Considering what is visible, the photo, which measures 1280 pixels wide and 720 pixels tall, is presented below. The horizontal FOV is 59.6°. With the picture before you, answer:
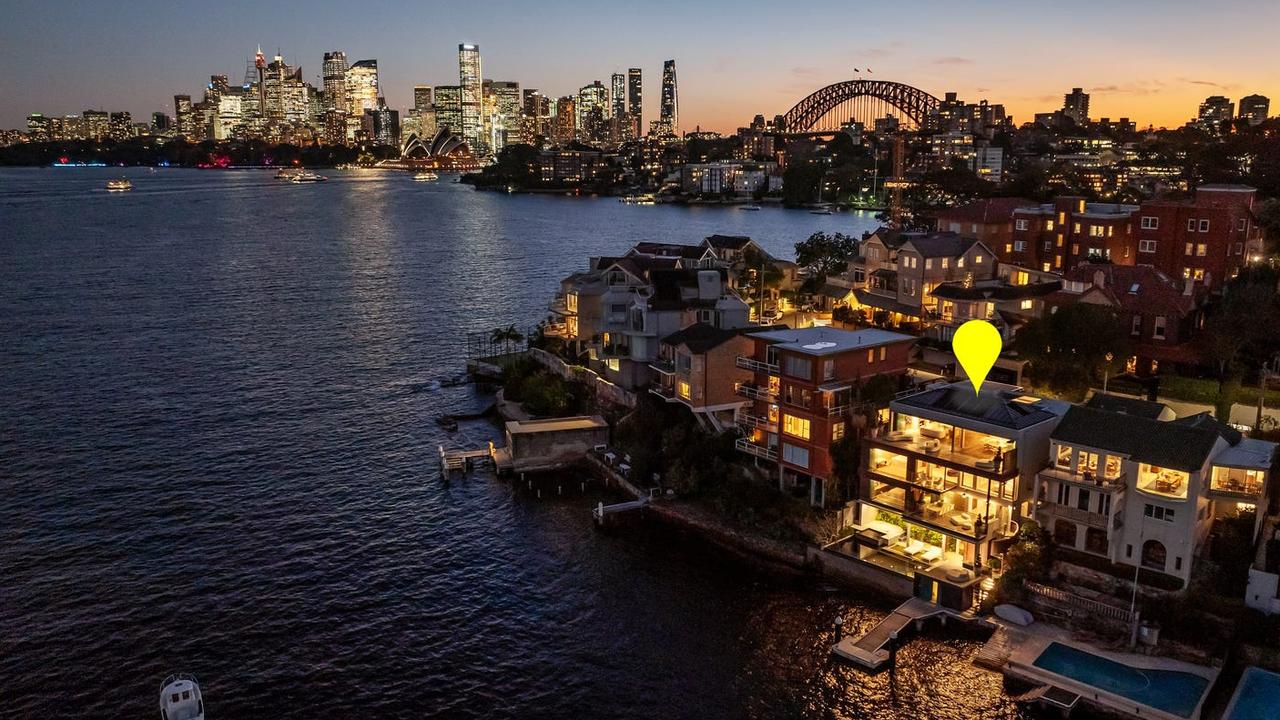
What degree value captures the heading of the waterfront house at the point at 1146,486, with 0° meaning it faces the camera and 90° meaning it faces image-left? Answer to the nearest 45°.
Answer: approximately 45°

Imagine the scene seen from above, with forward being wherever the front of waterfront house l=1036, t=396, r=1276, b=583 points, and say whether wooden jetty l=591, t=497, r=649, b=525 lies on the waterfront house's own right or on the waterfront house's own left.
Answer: on the waterfront house's own right

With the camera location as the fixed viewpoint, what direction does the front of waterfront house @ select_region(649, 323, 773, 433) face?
facing the viewer and to the left of the viewer

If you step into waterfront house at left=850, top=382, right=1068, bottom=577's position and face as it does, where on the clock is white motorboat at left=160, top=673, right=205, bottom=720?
The white motorboat is roughly at 12 o'clock from the waterfront house.

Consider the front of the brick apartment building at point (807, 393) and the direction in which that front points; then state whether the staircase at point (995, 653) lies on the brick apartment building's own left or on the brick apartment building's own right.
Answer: on the brick apartment building's own left

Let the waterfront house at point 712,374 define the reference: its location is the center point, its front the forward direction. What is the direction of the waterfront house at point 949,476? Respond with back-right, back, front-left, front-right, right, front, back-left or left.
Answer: left

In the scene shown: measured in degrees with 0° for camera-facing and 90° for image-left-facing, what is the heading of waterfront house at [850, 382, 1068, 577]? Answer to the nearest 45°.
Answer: approximately 45°

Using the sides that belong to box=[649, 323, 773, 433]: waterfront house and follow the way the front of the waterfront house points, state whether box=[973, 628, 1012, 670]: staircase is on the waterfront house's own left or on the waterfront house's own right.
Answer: on the waterfront house's own left

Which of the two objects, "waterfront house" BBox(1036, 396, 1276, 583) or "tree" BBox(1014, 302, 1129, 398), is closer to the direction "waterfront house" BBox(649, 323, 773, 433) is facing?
the waterfront house

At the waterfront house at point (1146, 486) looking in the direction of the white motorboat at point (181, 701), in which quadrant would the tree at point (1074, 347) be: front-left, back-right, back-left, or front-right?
back-right

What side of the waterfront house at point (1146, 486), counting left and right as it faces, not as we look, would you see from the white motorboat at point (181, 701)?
front
